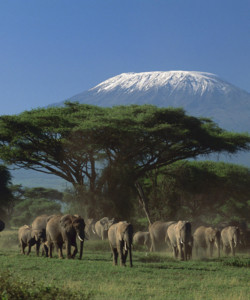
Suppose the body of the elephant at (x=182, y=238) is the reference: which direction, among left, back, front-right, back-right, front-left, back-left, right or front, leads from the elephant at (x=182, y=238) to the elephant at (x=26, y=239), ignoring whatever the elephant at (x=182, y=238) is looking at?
back-right

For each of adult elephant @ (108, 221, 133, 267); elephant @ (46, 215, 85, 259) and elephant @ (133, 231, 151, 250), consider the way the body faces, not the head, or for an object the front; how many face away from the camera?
0

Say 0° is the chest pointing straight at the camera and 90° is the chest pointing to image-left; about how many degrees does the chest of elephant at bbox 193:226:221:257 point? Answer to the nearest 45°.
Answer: approximately 315°

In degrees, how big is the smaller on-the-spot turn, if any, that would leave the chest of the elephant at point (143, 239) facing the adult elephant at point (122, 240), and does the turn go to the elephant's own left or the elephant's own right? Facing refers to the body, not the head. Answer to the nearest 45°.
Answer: approximately 90° to the elephant's own right

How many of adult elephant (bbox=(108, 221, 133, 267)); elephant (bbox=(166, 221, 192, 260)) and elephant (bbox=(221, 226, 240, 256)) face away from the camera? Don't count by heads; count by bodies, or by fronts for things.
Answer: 0

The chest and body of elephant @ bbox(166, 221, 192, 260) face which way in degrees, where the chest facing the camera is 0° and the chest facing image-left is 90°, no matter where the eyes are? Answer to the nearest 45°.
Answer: approximately 315°

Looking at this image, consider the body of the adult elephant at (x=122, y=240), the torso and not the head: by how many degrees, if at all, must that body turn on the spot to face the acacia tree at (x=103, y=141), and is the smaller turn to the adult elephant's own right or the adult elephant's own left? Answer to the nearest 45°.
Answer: approximately 135° to the adult elephant's own left

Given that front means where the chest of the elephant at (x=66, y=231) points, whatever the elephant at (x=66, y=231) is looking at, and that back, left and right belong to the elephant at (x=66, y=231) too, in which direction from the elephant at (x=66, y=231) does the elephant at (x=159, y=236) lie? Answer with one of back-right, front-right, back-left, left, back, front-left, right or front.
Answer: left

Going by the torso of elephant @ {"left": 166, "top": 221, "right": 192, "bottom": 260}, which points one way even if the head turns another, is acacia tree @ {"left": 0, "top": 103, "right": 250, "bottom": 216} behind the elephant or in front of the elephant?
behind

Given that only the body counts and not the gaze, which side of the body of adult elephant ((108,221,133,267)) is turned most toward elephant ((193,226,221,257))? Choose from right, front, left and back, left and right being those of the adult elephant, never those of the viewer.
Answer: left

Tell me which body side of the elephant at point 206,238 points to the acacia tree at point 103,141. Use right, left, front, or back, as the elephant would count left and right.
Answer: back
